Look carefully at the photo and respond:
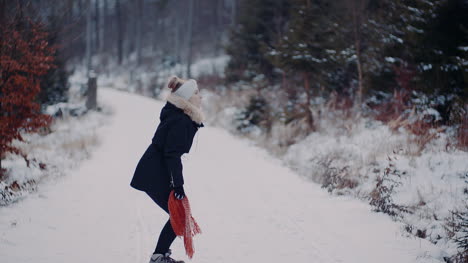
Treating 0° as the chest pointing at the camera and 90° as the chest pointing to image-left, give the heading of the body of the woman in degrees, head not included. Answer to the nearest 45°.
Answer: approximately 270°

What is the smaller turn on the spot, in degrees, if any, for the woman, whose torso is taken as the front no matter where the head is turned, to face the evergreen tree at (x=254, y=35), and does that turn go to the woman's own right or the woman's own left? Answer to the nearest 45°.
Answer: approximately 90° to the woman's own left

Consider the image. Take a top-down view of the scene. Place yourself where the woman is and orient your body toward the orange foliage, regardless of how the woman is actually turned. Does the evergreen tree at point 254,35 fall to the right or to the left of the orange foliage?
right

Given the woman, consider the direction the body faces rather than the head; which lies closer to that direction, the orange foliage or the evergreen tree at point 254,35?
the evergreen tree

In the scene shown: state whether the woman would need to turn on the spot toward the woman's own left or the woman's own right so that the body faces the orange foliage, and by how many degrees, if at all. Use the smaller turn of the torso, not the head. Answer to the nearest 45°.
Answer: approximately 135° to the woman's own left

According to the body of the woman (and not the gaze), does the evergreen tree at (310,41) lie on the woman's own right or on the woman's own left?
on the woman's own left
